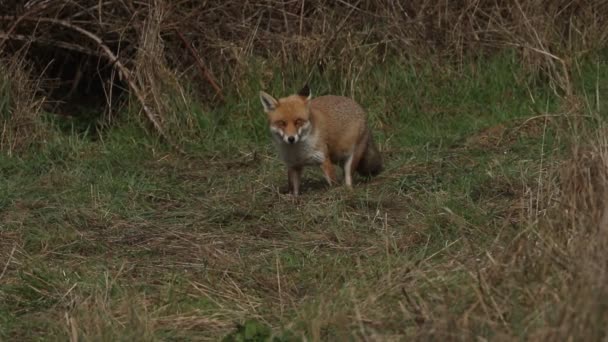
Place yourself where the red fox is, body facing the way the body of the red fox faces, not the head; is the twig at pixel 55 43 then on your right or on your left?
on your right

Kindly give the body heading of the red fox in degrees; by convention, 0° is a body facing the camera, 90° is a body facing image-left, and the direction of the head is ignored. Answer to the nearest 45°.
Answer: approximately 45°

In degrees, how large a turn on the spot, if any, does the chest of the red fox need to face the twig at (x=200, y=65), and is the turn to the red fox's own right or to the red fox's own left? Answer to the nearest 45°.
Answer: approximately 90° to the red fox's own right

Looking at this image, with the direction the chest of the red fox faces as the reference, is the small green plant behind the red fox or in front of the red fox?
in front

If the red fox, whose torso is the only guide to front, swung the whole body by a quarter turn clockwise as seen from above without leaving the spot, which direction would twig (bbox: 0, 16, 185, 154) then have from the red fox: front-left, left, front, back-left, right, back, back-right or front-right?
front

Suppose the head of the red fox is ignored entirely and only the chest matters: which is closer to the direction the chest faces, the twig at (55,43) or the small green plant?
the small green plant
